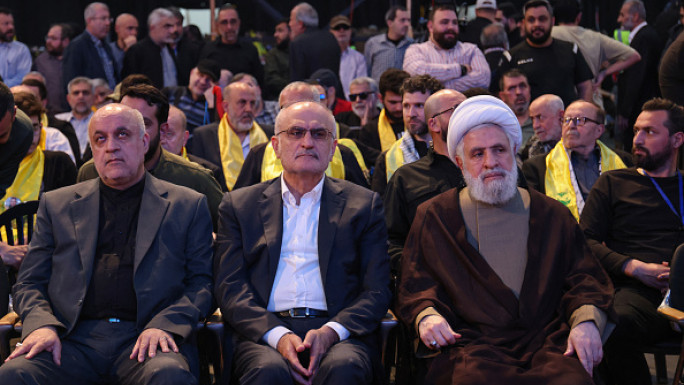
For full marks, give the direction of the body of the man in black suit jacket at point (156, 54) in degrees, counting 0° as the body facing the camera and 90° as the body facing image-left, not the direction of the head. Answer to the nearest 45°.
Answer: approximately 315°

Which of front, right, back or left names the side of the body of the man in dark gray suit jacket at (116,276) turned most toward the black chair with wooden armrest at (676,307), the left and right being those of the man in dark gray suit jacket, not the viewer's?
left

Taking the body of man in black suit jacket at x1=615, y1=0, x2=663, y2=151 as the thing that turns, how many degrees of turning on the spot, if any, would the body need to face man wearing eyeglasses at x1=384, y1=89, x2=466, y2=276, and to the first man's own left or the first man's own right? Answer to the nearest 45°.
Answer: approximately 90° to the first man's own left

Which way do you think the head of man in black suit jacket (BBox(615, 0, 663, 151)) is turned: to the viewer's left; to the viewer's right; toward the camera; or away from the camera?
to the viewer's left

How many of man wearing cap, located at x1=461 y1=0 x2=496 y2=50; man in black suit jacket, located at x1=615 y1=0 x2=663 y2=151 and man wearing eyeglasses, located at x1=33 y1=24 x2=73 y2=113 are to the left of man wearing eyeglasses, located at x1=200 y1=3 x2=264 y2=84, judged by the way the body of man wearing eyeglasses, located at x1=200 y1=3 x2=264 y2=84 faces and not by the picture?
2

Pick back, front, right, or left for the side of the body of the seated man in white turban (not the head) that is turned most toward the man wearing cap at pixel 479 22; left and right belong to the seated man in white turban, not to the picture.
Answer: back

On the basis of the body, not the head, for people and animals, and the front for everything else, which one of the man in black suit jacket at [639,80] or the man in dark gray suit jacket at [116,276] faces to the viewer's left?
the man in black suit jacket at [639,80]

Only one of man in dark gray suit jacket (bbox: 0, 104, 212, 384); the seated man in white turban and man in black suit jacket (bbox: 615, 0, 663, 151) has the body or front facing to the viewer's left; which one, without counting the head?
man in black suit jacket (bbox: 615, 0, 663, 151)

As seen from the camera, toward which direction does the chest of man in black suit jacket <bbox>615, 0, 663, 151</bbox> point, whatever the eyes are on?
to the viewer's left

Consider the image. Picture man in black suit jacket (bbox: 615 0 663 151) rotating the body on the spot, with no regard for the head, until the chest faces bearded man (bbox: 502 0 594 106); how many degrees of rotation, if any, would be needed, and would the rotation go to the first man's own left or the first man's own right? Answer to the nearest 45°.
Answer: approximately 45° to the first man's own left

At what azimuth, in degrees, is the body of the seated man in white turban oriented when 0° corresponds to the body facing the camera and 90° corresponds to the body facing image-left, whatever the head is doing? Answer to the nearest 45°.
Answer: approximately 0°

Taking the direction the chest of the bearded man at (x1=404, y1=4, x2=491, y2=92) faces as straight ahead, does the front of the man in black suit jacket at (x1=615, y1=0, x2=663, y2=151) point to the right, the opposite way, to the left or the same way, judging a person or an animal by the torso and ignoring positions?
to the right
